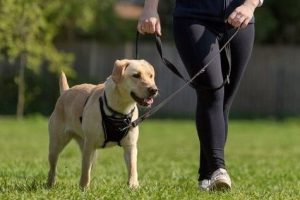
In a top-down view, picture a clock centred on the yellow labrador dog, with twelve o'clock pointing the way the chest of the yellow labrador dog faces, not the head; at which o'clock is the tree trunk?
The tree trunk is roughly at 7 o'clock from the yellow labrador dog.

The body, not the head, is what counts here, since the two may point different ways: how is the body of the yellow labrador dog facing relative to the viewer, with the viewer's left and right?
facing the viewer and to the right of the viewer
